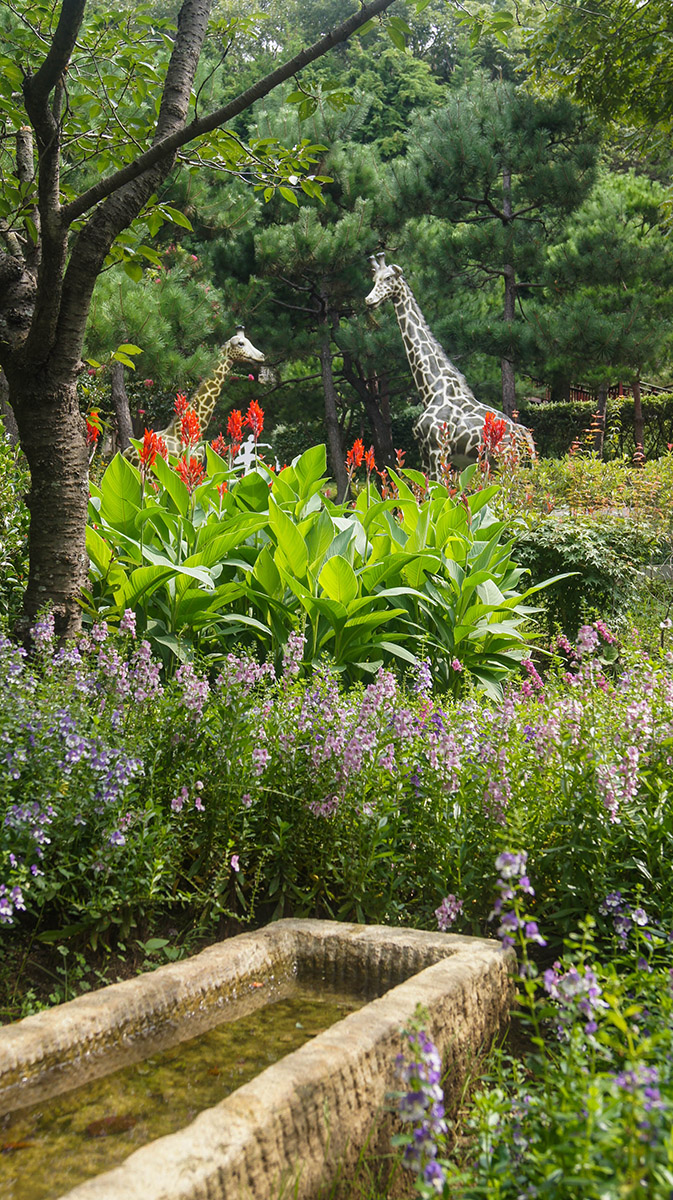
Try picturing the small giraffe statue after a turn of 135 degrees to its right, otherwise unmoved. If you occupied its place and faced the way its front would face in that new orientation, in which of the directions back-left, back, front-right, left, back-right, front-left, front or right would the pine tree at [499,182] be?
back-left

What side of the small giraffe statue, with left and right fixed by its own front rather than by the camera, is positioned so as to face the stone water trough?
right

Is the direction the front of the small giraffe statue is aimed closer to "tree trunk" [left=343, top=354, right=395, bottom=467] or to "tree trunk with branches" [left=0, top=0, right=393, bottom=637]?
the "tree trunk" [left=343, top=354, right=395, bottom=467]

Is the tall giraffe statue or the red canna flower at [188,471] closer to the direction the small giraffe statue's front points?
the tall giraffe statue

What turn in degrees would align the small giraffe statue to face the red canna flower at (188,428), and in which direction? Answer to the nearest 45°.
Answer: approximately 90° to its right

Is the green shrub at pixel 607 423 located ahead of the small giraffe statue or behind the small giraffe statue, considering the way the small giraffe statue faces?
ahead

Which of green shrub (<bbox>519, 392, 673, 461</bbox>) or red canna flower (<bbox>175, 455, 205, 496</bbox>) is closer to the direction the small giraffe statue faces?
the green shrub

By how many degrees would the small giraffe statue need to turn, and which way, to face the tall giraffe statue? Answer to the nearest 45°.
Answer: approximately 45° to its right

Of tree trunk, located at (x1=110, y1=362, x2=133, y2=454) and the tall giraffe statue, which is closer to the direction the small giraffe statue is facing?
the tall giraffe statue

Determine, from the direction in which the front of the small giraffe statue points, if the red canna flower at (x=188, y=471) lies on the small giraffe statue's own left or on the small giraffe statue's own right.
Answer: on the small giraffe statue's own right

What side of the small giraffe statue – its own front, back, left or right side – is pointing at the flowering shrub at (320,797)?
right

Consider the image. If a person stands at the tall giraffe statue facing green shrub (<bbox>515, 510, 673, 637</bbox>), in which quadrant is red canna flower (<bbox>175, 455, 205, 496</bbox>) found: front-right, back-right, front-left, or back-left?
front-right

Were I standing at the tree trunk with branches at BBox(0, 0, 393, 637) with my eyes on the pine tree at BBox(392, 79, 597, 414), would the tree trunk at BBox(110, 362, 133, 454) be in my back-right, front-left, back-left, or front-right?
front-left

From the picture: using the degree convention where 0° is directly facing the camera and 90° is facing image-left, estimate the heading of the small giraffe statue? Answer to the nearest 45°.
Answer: approximately 270°

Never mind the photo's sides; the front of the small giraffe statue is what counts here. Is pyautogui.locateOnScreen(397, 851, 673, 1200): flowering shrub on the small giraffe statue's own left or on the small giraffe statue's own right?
on the small giraffe statue's own right

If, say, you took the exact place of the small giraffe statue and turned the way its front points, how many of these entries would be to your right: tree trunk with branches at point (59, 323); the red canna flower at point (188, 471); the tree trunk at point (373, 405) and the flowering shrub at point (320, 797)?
3

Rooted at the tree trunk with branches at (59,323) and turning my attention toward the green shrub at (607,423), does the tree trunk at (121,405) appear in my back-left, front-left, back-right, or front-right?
front-left
